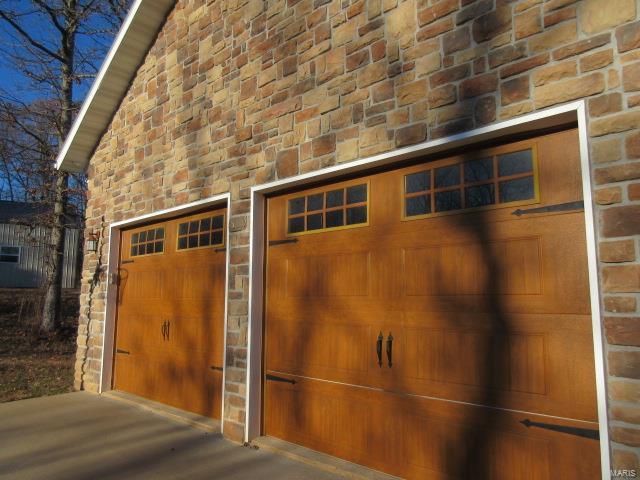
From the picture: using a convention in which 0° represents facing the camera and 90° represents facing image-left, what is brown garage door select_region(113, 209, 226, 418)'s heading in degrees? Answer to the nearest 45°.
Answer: approximately 45°

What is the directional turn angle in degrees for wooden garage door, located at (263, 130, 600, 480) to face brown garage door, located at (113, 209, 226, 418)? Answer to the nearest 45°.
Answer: approximately 90° to its right

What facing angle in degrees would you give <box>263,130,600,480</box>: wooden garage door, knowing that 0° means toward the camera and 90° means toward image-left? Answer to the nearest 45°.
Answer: approximately 45°

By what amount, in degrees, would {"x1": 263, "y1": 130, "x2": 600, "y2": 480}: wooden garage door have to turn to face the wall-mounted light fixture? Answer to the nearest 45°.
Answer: approximately 90° to its right

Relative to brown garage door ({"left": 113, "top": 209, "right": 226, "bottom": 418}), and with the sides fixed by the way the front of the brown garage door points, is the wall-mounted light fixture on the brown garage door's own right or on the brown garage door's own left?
on the brown garage door's own right

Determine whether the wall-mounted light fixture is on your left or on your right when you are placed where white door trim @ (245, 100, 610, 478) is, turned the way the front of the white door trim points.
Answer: on your right
